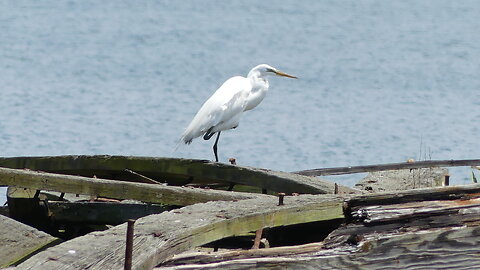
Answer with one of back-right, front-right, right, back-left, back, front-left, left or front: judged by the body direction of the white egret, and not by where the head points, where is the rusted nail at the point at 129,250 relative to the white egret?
right

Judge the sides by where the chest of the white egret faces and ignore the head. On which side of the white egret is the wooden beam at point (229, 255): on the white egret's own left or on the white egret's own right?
on the white egret's own right

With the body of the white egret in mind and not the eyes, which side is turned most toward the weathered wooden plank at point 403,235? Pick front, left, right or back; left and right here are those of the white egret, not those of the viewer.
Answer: right

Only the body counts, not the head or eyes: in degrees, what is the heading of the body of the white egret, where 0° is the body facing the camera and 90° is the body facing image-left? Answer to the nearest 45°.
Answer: approximately 270°

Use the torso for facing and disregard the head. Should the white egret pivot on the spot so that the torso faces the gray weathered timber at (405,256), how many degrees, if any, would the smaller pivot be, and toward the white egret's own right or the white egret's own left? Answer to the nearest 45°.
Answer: approximately 90° to the white egret's own right
